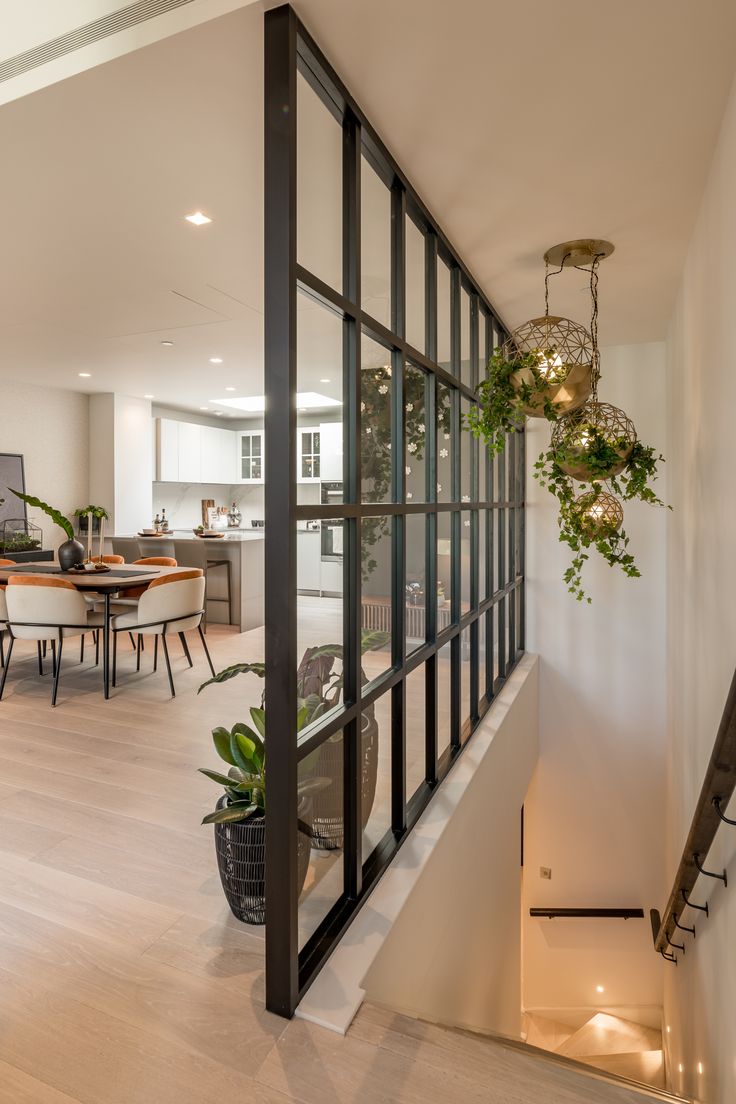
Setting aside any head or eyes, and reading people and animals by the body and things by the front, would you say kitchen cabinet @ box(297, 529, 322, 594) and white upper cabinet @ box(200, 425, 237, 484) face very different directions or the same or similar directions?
same or similar directions

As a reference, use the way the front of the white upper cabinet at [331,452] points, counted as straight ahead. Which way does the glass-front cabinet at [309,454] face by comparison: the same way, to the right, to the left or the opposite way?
the same way

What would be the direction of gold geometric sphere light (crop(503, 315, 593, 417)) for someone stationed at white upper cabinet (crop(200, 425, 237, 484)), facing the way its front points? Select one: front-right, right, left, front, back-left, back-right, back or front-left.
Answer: front

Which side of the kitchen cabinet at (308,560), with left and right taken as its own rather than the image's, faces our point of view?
front

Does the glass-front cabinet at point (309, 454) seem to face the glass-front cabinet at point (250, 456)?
no

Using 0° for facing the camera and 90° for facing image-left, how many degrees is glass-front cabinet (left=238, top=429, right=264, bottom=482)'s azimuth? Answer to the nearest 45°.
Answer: approximately 0°

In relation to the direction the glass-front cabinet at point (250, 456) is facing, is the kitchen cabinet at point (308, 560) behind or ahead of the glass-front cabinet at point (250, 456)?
ahead

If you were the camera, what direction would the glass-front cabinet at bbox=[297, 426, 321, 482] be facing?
facing the viewer

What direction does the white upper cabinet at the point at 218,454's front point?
toward the camera

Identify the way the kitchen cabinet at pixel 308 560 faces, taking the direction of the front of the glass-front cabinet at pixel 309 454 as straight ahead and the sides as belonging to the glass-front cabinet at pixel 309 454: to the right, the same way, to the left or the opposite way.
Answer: the same way

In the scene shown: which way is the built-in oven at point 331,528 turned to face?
toward the camera

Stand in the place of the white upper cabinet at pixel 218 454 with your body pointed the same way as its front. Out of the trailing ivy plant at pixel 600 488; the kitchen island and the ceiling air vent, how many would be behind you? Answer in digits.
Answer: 0

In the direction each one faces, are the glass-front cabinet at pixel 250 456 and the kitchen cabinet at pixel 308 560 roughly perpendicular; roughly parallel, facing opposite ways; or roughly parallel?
roughly parallel
